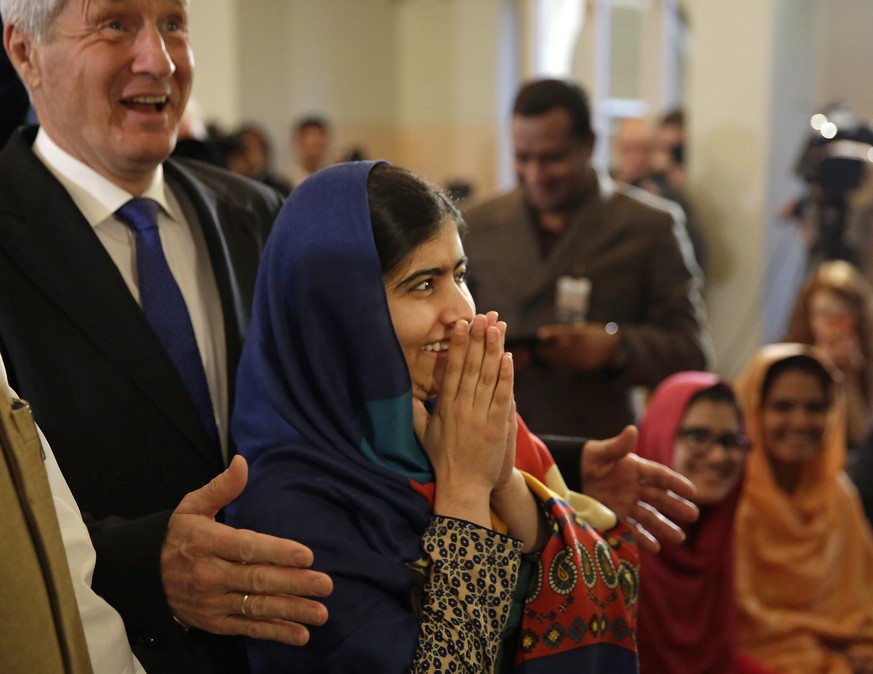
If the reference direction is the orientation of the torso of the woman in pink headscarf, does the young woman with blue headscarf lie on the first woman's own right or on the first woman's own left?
on the first woman's own right

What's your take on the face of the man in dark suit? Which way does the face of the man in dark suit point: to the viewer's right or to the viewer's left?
to the viewer's right

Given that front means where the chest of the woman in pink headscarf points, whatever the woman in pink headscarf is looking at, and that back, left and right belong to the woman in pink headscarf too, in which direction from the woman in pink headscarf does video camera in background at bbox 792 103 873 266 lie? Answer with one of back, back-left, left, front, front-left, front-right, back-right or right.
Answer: back-left

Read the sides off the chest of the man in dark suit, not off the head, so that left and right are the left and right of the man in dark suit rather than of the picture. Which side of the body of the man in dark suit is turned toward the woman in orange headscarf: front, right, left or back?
left

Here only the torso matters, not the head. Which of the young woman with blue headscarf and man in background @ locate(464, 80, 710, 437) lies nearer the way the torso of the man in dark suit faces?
the young woman with blue headscarf

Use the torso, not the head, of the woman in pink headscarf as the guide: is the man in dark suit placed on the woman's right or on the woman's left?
on the woman's right

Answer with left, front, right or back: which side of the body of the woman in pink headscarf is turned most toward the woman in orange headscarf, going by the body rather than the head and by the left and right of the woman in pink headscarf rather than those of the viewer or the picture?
left

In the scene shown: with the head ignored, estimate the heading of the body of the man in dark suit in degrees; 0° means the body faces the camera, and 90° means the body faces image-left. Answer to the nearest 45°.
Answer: approximately 315°

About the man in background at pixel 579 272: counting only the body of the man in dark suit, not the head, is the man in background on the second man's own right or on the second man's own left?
on the second man's own left
